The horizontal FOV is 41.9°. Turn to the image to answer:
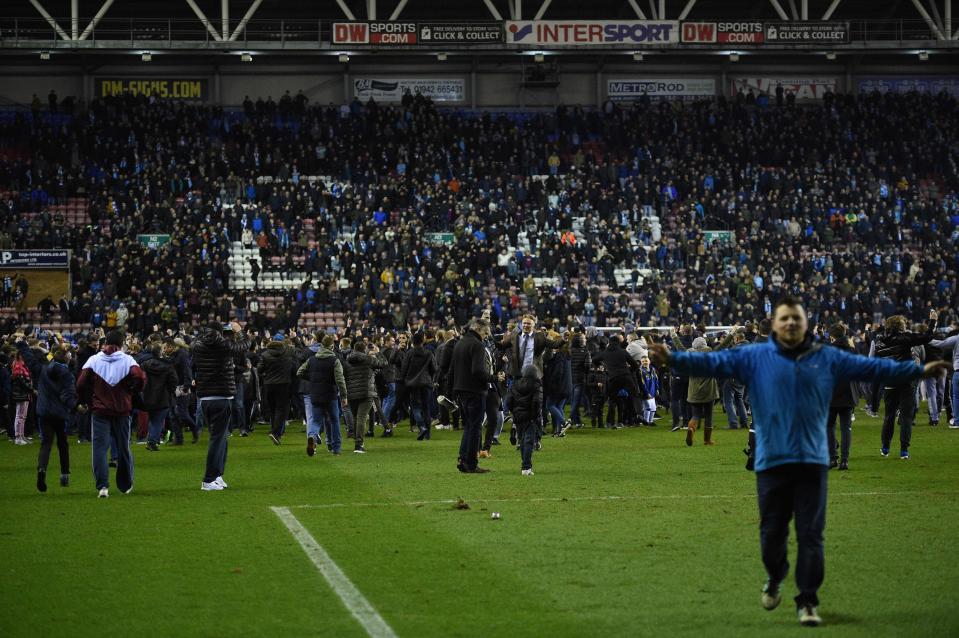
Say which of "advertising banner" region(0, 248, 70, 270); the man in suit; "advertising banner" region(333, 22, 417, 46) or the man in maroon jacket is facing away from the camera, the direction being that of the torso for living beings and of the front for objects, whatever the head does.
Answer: the man in maroon jacket

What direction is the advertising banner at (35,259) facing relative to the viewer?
toward the camera

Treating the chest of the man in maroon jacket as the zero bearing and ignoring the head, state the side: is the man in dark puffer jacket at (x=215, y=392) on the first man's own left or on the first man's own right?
on the first man's own right

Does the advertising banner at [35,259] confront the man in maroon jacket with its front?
yes

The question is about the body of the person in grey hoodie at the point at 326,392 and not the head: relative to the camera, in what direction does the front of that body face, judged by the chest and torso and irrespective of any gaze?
away from the camera

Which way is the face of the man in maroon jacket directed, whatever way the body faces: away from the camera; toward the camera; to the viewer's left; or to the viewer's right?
away from the camera

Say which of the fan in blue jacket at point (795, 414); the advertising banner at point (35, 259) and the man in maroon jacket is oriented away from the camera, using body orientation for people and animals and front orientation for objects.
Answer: the man in maroon jacket

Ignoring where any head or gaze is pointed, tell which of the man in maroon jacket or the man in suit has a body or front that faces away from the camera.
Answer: the man in maroon jacket

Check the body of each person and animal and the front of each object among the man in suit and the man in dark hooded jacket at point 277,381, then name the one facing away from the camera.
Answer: the man in dark hooded jacket

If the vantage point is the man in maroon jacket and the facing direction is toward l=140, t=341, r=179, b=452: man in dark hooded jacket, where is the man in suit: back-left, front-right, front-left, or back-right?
front-right

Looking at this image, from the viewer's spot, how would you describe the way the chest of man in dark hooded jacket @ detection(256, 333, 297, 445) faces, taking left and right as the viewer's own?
facing away from the viewer

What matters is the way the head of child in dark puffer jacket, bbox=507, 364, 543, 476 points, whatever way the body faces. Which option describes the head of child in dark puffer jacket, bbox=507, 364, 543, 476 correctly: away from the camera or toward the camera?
away from the camera

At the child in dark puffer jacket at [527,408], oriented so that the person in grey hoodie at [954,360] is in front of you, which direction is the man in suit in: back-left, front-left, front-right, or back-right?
front-left

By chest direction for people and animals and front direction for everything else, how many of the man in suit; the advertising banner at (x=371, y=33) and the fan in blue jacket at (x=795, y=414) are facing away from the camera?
0

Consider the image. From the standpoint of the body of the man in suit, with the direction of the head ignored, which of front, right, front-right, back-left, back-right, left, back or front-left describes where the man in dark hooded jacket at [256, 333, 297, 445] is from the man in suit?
back-right

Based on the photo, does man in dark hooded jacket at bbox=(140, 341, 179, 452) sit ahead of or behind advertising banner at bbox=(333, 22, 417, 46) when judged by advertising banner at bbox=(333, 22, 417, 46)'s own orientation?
ahead

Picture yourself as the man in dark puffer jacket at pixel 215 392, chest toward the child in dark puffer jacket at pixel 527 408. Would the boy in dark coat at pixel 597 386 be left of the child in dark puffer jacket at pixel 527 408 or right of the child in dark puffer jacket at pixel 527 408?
left

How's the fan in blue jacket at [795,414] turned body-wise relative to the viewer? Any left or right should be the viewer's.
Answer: facing the viewer

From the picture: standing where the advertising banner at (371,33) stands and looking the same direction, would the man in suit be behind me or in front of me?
in front

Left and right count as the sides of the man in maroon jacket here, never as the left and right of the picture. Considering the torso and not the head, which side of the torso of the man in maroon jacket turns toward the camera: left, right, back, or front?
back

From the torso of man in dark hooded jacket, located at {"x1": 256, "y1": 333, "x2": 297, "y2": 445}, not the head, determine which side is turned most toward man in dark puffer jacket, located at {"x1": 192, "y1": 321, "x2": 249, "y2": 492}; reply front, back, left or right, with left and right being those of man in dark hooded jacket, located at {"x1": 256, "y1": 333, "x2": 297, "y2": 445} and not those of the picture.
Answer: back
